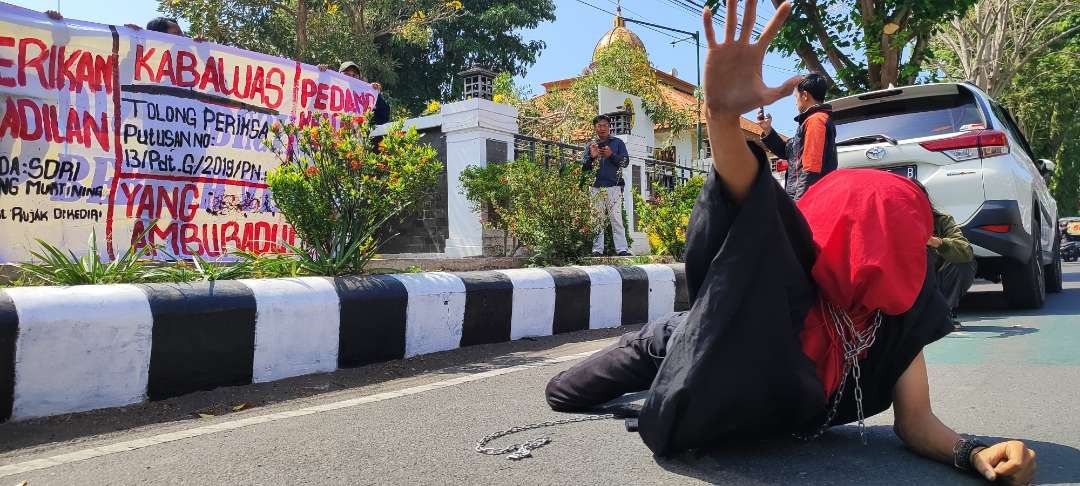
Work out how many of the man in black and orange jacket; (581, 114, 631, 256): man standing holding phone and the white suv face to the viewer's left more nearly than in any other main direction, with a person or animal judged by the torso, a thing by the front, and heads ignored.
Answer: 1

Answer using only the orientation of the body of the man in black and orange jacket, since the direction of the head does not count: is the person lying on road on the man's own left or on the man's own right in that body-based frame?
on the man's own left

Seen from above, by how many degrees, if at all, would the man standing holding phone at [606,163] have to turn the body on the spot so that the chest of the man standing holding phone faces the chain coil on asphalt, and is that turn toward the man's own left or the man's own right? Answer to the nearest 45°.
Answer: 0° — they already face it

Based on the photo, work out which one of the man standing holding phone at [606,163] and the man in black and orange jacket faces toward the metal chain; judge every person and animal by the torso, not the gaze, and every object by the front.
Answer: the man standing holding phone

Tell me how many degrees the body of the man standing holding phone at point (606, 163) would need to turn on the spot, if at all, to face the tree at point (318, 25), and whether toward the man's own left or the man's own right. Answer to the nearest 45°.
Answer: approximately 135° to the man's own right

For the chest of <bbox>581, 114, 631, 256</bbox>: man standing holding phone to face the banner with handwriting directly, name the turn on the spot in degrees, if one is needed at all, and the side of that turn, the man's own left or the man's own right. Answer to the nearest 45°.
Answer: approximately 45° to the man's own right

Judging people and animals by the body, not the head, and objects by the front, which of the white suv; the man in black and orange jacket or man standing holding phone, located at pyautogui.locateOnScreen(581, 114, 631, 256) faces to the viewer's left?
the man in black and orange jacket

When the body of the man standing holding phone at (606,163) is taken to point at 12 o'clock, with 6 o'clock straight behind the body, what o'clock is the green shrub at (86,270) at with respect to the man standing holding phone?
The green shrub is roughly at 1 o'clock from the man standing holding phone.

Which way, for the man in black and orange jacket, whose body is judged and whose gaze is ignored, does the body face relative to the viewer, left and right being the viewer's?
facing to the left of the viewer

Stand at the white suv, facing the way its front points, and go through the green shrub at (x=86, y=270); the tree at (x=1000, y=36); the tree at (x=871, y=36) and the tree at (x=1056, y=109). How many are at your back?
1

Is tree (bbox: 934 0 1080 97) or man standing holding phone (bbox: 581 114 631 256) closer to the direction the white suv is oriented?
the tree

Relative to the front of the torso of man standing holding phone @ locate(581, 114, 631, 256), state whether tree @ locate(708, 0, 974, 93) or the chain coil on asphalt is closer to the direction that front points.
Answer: the chain coil on asphalt

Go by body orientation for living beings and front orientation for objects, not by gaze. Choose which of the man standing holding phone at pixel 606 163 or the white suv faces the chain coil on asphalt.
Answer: the man standing holding phone

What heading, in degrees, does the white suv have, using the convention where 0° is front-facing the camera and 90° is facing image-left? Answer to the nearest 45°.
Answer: approximately 225°
